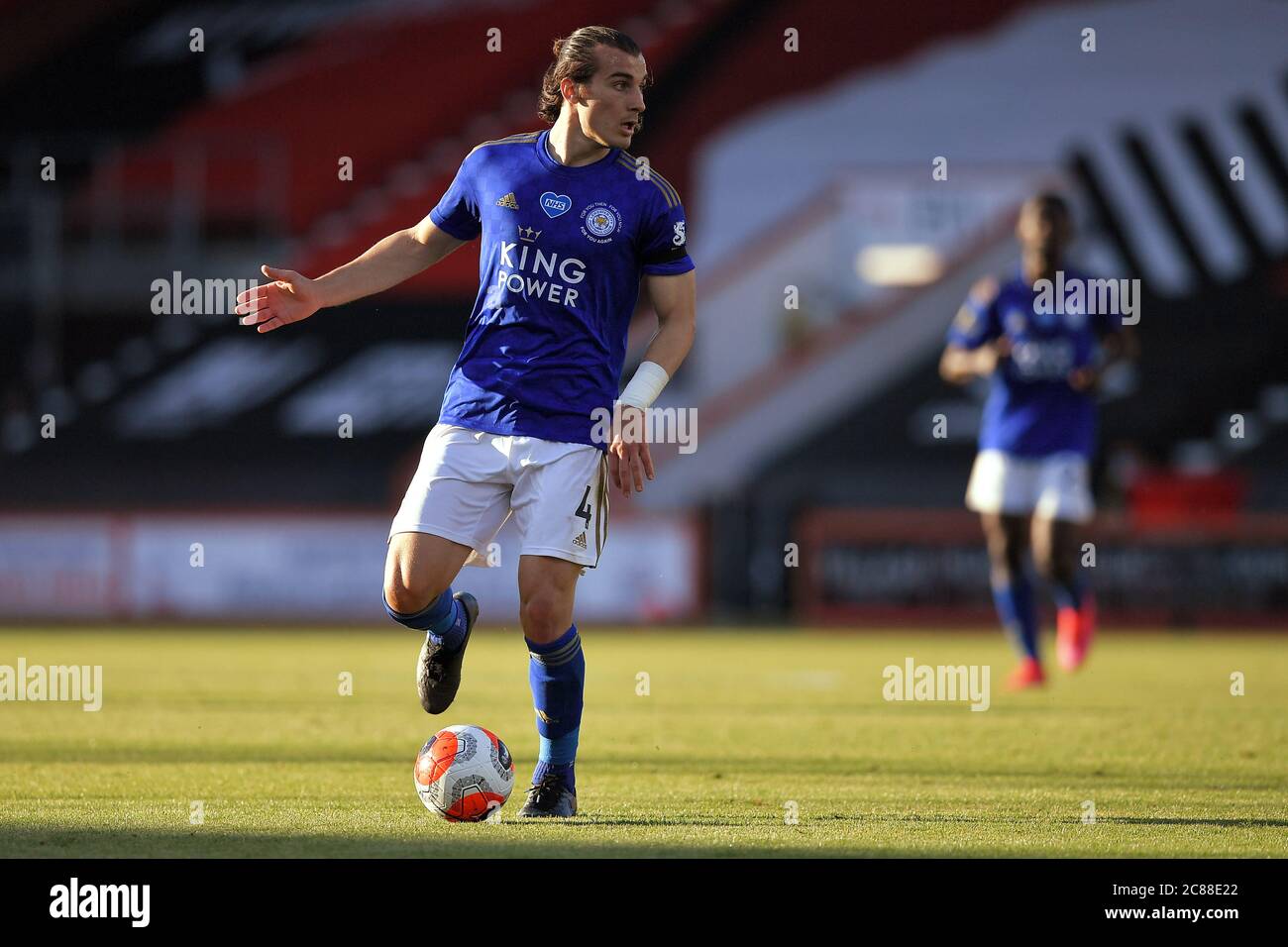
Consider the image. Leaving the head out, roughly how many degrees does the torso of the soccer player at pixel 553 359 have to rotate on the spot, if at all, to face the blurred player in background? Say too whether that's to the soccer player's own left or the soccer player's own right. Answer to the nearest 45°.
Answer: approximately 135° to the soccer player's own left

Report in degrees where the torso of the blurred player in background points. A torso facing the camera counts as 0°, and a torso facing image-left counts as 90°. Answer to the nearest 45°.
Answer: approximately 0°

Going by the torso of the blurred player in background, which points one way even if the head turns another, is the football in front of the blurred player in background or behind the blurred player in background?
in front

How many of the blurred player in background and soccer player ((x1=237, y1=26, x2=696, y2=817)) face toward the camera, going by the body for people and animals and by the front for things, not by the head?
2

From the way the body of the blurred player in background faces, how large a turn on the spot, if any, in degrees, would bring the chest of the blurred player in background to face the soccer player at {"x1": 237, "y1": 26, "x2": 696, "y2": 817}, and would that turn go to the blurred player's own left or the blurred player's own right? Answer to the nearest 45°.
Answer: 0° — they already face them

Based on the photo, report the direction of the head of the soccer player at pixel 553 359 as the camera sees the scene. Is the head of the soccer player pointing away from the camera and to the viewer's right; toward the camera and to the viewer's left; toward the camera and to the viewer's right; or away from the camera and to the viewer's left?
toward the camera and to the viewer's right
